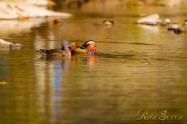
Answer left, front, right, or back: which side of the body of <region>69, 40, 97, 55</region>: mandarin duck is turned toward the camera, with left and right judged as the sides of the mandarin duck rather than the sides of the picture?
right

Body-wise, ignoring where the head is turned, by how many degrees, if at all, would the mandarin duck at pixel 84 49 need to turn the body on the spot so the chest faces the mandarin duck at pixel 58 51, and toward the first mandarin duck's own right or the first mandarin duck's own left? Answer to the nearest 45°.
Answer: approximately 135° to the first mandarin duck's own right
